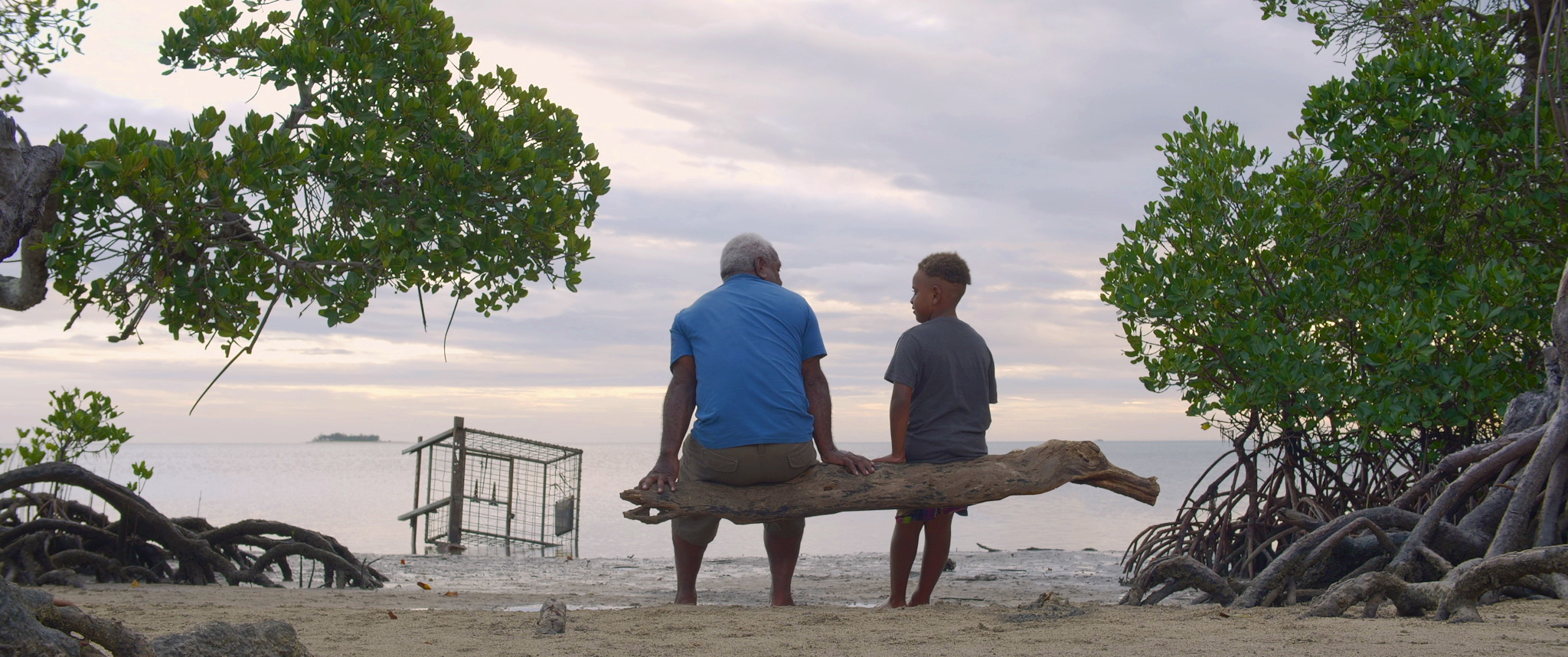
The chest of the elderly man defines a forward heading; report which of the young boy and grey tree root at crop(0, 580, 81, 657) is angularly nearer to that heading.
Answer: the young boy

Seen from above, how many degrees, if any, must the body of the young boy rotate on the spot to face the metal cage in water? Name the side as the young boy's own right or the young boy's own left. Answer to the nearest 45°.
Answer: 0° — they already face it

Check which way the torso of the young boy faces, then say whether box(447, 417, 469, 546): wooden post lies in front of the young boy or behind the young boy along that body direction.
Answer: in front

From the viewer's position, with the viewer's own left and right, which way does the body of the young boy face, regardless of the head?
facing away from the viewer and to the left of the viewer

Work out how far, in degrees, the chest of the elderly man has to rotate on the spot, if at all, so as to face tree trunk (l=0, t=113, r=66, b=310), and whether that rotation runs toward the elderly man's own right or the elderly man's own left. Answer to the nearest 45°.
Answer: approximately 90° to the elderly man's own left

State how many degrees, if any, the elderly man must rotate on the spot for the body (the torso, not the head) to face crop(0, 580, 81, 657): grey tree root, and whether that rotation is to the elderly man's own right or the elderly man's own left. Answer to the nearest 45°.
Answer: approximately 135° to the elderly man's own left

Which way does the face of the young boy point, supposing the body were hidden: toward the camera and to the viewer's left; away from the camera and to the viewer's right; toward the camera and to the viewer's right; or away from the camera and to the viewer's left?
away from the camera and to the viewer's left

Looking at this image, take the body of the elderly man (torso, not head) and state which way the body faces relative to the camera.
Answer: away from the camera

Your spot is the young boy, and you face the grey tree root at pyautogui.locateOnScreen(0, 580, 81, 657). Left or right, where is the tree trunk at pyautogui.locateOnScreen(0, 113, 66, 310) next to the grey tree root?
right

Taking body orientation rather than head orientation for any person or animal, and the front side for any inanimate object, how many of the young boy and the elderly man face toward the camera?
0

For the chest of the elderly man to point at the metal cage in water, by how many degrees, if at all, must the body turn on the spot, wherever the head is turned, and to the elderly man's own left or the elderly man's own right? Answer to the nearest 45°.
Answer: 0° — they already face it

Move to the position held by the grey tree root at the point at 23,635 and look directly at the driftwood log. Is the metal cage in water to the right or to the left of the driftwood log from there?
left

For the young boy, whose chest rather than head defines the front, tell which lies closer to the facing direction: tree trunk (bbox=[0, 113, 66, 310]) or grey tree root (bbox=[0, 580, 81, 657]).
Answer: the tree trunk
